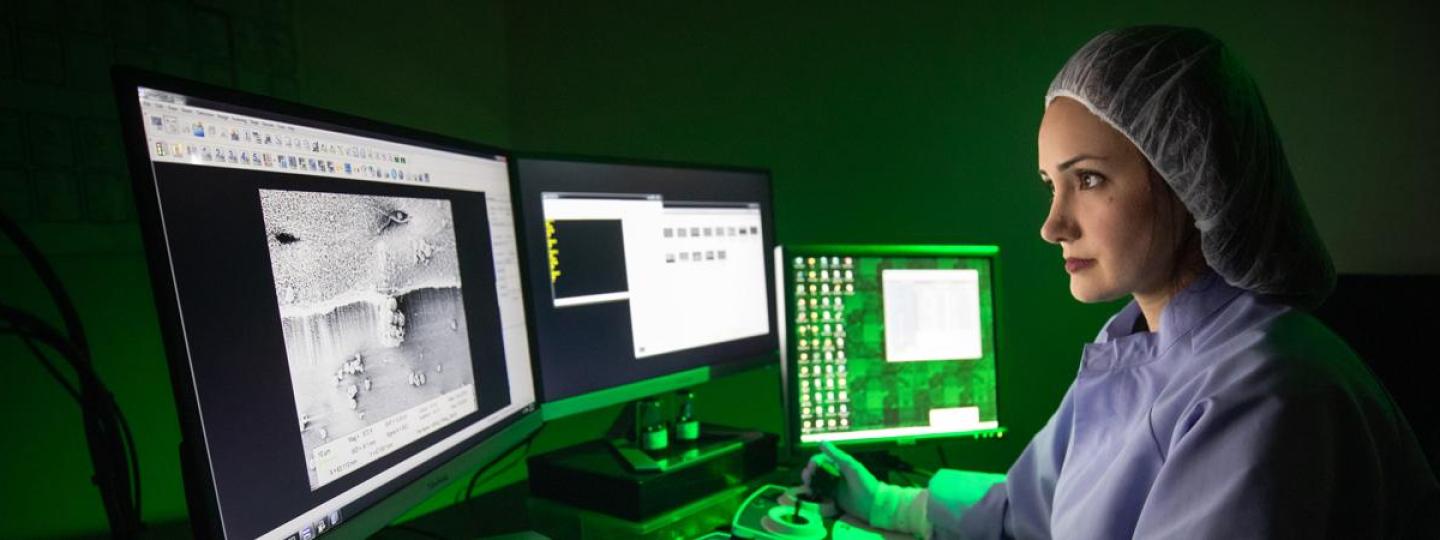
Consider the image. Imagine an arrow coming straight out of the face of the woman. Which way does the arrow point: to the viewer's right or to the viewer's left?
to the viewer's left

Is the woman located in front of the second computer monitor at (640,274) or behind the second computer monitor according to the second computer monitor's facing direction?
in front

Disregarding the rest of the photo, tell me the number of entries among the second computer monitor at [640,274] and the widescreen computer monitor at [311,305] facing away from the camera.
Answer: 0

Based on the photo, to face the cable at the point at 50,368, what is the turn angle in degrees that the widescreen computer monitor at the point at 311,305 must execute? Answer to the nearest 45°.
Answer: approximately 180°

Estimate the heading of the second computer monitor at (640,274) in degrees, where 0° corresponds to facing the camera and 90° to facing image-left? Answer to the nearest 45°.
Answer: approximately 315°

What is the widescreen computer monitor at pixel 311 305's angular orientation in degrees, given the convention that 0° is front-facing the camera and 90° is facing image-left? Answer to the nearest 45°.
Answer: approximately 315°

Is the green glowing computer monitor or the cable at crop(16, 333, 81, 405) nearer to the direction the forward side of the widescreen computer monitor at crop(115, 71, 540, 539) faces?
the green glowing computer monitor

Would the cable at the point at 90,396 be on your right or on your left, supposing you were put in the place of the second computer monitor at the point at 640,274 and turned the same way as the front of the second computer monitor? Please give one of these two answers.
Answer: on your right

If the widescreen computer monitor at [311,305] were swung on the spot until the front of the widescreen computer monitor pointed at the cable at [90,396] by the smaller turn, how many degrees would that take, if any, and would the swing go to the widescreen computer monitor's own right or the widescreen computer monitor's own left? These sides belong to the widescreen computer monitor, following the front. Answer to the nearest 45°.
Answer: approximately 180°

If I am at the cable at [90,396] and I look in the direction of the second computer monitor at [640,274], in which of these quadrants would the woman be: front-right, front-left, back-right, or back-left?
front-right

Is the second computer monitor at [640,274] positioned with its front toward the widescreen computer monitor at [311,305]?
no

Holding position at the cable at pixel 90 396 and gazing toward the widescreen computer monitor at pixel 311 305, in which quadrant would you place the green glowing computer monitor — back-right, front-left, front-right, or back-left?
front-left
